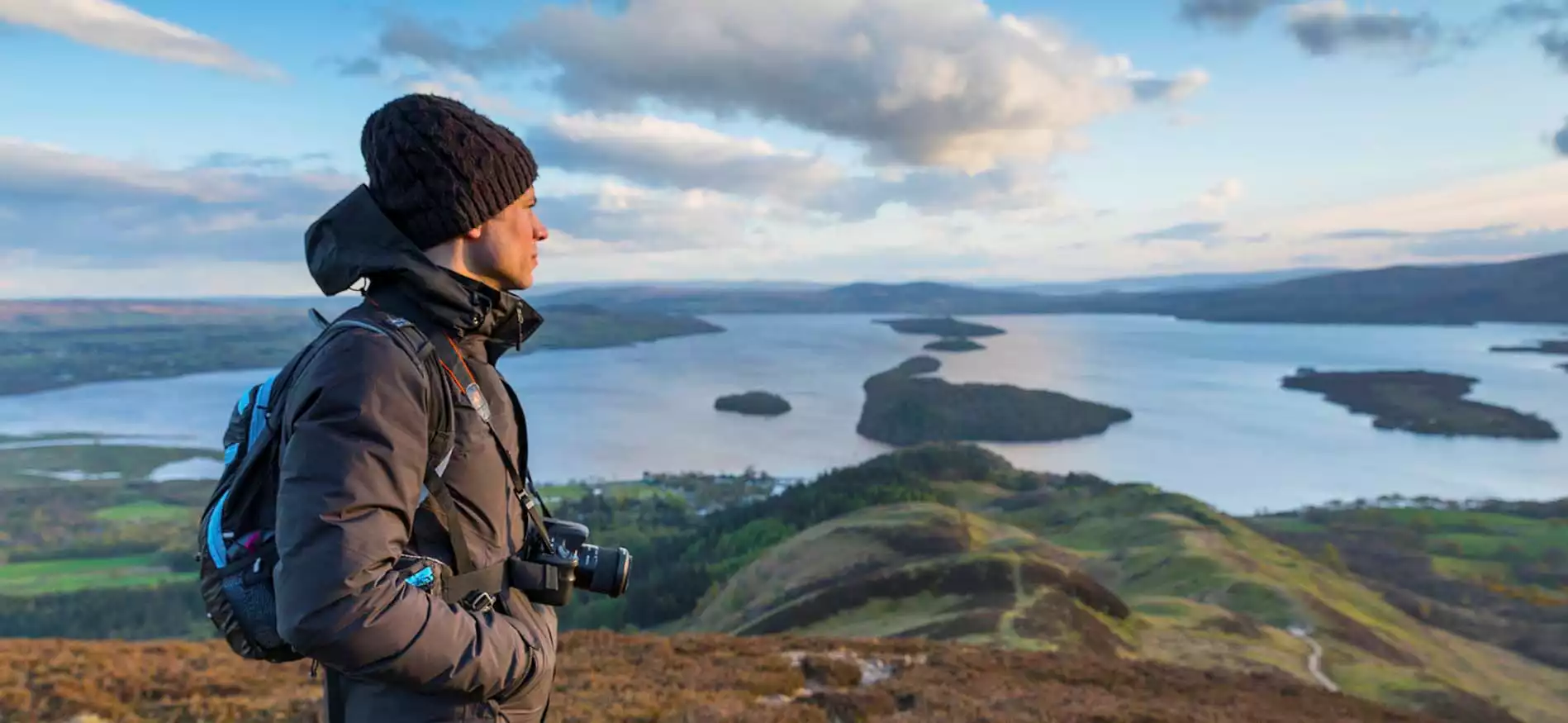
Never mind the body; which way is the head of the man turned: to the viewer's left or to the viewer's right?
to the viewer's right

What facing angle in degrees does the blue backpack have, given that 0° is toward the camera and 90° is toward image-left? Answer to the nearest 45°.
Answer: approximately 90°

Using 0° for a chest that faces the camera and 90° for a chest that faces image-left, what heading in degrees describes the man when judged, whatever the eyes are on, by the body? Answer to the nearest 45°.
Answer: approximately 270°
